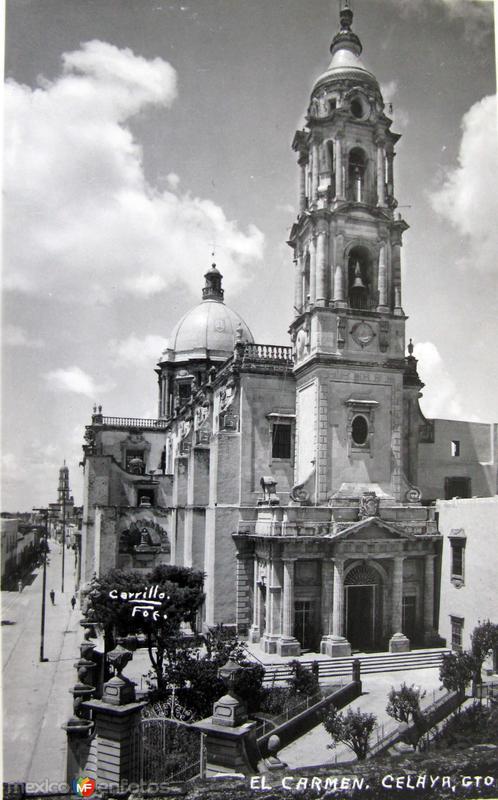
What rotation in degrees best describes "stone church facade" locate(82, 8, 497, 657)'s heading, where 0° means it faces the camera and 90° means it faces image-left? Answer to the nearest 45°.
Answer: approximately 315°

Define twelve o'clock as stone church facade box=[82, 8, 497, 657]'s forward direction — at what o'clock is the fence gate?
The fence gate is roughly at 2 o'clock from the stone church facade.

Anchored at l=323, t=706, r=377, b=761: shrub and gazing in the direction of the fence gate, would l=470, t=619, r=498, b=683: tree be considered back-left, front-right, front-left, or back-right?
back-right

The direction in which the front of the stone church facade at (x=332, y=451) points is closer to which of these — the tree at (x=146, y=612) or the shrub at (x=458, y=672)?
the shrub
